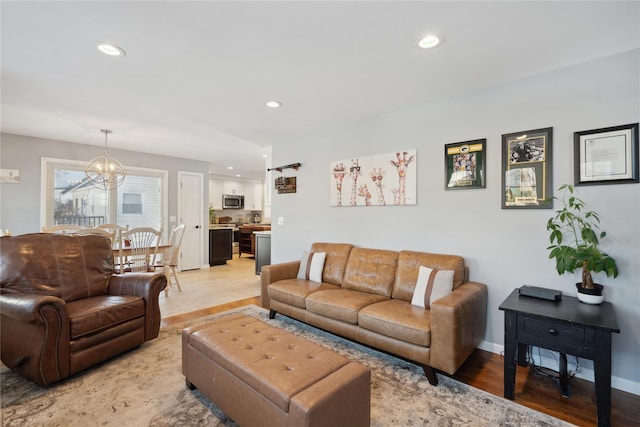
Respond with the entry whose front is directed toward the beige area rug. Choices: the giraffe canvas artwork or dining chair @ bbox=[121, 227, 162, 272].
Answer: the giraffe canvas artwork

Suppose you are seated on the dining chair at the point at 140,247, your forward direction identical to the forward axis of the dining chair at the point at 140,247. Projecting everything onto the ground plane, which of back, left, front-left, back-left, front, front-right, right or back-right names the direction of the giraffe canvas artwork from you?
back-right

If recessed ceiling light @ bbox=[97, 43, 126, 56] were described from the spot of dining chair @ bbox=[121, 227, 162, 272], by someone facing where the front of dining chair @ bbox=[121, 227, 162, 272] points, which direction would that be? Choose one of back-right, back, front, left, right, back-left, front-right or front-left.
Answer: back

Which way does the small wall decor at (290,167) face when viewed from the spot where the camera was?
facing the viewer and to the left of the viewer

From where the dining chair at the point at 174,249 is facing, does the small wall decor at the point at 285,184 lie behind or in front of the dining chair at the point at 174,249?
behind

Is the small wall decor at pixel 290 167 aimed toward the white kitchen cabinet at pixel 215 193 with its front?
no

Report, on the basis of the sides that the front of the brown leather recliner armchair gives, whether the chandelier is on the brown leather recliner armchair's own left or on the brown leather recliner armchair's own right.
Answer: on the brown leather recliner armchair's own left

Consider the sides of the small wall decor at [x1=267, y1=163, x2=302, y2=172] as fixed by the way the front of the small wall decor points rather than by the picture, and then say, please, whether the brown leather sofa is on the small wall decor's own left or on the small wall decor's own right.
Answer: on the small wall decor's own left

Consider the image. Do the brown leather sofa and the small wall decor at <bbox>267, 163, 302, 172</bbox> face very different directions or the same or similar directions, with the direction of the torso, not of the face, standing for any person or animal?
same or similar directions

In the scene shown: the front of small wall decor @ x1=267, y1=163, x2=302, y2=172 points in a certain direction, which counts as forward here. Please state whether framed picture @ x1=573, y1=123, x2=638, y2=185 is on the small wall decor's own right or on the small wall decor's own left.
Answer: on the small wall decor's own left

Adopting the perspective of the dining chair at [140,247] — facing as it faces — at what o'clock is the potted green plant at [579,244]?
The potted green plant is roughly at 5 o'clock from the dining chair.

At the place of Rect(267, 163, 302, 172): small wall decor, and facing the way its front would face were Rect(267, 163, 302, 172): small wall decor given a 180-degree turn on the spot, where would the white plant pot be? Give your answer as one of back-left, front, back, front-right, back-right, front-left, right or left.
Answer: right

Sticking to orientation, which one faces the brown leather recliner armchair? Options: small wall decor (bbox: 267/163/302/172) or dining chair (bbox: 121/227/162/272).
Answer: the small wall decor

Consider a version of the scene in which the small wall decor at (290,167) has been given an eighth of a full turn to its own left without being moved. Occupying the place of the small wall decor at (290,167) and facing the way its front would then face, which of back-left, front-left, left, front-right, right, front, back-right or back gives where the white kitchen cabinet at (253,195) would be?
back

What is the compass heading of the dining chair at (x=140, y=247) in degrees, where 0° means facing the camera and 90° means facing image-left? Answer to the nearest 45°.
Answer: approximately 180°

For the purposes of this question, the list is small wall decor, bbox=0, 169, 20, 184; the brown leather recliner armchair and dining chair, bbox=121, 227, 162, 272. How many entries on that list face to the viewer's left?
0

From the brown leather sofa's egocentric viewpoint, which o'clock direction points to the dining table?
The dining table is roughly at 2 o'clock from the brown leather sofa.

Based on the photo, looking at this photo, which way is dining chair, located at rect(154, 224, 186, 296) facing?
to the viewer's left

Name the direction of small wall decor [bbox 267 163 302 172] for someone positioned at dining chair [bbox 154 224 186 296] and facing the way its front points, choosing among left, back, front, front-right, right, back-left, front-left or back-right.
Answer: back-left
